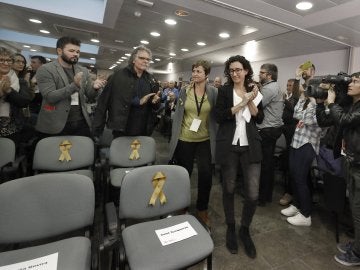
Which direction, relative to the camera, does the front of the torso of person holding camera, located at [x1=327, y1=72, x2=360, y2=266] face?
to the viewer's left

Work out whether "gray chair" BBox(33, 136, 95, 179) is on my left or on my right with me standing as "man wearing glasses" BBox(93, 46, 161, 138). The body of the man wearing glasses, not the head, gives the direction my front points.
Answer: on my right
